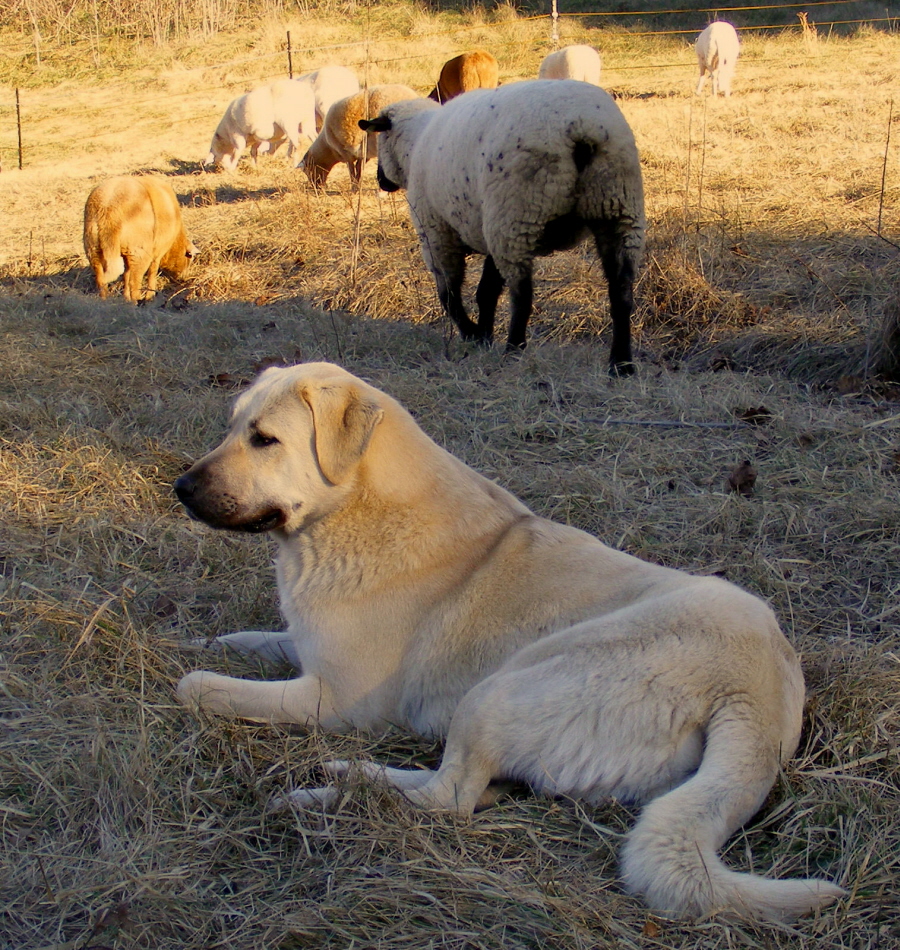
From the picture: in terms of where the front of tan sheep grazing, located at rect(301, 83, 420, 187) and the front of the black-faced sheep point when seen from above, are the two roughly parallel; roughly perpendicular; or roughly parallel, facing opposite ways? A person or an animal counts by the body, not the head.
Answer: roughly perpendicular

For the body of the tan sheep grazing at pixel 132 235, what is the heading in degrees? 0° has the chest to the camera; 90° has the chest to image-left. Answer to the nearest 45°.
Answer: approximately 225°

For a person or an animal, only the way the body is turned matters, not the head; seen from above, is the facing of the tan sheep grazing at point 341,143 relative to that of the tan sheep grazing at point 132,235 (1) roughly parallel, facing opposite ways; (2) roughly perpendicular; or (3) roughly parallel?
roughly parallel, facing opposite ways

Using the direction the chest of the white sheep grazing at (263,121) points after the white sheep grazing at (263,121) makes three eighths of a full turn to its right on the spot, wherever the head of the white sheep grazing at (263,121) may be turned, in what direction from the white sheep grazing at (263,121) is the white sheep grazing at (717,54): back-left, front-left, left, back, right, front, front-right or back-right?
front-right

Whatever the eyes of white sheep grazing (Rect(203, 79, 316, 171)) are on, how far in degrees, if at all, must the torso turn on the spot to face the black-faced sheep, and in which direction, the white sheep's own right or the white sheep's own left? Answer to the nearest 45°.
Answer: approximately 90° to the white sheep's own left

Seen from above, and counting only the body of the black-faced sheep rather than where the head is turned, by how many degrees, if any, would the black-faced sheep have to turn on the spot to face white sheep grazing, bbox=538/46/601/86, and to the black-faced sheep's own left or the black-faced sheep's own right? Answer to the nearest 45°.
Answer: approximately 45° to the black-faced sheep's own right

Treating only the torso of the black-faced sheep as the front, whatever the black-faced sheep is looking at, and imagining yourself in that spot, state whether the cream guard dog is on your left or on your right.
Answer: on your left

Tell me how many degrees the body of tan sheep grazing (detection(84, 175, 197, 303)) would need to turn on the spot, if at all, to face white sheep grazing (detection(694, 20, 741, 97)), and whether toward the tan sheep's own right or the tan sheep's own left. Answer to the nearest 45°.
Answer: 0° — it already faces it

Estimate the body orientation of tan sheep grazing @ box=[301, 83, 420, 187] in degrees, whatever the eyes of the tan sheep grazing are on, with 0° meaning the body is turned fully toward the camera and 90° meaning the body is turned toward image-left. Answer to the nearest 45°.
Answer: approximately 45°

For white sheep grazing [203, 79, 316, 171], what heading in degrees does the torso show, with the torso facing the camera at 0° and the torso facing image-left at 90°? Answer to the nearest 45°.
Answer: approximately 90°

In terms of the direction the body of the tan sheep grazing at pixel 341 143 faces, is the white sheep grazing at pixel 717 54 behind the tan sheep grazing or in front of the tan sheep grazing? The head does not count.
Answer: behind

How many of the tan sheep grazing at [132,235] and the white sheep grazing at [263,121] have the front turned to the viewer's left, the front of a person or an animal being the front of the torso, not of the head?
1

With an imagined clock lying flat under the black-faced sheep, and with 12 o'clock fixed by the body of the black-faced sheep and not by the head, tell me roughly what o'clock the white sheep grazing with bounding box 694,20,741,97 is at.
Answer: The white sheep grazing is roughly at 2 o'clock from the black-faced sheep.

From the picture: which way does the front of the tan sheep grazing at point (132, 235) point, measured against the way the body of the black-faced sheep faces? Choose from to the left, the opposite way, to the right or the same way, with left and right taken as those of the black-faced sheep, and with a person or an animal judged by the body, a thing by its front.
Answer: to the right

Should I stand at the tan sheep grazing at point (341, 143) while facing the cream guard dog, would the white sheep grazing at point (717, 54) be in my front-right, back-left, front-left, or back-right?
back-left

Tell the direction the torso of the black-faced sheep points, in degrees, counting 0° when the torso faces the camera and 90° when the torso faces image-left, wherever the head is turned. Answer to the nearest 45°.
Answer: approximately 135°
